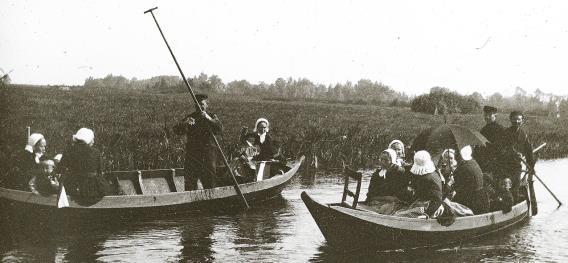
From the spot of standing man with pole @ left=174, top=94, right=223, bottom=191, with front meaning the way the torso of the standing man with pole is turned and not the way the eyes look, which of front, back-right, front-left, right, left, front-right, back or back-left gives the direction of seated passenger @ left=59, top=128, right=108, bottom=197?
front-right

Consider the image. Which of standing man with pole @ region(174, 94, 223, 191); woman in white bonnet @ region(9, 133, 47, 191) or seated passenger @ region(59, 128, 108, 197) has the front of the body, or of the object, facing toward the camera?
the standing man with pole

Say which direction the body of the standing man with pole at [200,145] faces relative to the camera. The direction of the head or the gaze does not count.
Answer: toward the camera

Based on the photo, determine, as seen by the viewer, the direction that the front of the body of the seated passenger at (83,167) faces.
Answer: away from the camera

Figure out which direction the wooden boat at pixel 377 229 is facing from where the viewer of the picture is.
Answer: facing the viewer and to the left of the viewer

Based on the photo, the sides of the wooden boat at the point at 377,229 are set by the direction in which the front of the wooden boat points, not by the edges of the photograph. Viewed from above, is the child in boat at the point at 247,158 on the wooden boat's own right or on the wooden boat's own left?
on the wooden boat's own right

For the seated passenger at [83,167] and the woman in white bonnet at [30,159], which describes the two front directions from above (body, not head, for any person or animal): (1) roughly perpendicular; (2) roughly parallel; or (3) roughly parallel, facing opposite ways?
roughly perpendicular

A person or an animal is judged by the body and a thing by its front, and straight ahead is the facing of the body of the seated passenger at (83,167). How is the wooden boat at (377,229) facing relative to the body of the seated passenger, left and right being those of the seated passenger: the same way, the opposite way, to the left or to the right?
to the left

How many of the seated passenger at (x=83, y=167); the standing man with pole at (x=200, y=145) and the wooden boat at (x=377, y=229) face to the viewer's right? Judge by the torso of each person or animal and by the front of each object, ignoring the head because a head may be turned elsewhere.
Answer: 0

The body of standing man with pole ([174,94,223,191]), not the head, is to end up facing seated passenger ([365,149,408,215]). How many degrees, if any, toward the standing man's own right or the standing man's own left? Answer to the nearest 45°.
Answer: approximately 45° to the standing man's own left

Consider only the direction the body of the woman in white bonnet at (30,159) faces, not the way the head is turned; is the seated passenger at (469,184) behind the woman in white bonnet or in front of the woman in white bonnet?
in front

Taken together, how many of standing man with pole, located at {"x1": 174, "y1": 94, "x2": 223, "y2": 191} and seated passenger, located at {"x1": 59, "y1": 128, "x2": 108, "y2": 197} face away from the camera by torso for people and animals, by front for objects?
1
